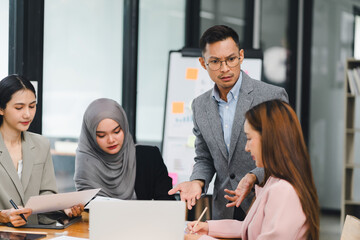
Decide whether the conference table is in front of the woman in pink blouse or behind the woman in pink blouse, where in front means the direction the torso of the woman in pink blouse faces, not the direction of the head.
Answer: in front

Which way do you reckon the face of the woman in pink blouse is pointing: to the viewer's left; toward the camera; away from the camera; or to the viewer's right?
to the viewer's left

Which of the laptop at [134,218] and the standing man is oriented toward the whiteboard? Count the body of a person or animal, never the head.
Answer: the laptop

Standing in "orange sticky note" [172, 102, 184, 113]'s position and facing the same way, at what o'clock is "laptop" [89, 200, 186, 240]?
The laptop is roughly at 12 o'clock from the orange sticky note.

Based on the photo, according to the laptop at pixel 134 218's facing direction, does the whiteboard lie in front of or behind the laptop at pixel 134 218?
in front

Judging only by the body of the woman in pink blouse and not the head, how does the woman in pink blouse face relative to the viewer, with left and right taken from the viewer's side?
facing to the left of the viewer

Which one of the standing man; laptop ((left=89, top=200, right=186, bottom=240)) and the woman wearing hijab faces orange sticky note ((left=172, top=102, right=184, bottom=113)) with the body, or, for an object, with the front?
the laptop

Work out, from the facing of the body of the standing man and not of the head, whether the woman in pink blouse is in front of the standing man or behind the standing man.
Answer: in front

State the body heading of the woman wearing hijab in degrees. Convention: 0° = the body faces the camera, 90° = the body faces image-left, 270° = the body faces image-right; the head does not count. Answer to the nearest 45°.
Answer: approximately 0°
